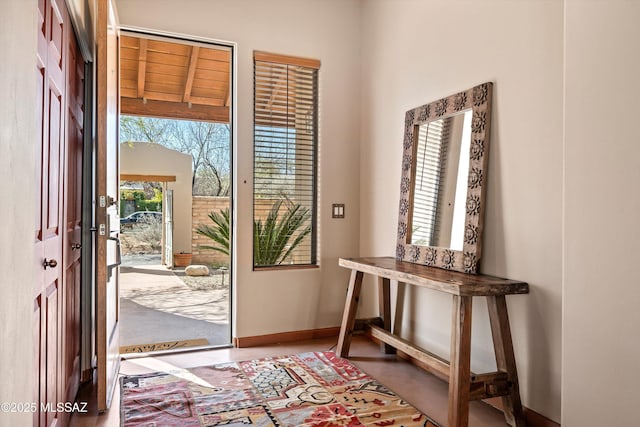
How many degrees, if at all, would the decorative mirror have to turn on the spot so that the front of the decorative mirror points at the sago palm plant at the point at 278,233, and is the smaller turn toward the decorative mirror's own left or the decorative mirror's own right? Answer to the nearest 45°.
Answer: approximately 45° to the decorative mirror's own right

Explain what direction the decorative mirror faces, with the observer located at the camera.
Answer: facing the viewer and to the left of the viewer

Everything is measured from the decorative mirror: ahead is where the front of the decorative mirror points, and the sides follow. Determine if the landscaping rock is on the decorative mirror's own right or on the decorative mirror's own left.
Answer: on the decorative mirror's own right

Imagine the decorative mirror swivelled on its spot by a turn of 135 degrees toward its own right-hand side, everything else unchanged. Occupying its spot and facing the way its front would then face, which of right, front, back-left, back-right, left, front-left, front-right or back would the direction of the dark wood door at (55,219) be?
back-left

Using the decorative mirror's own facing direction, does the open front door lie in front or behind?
in front
